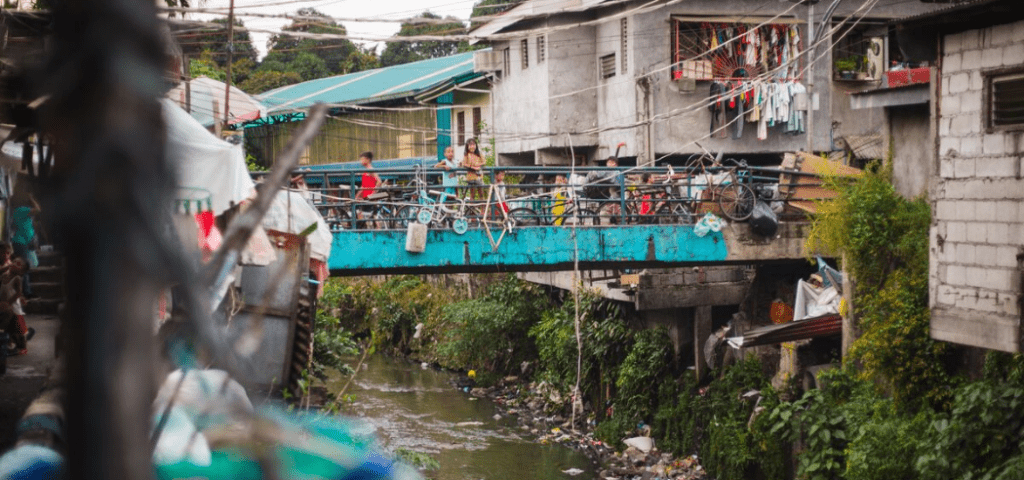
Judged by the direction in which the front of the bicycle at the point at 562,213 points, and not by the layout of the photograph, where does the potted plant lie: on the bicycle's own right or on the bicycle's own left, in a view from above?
on the bicycle's own left

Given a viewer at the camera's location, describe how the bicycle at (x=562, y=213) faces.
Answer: facing to the right of the viewer

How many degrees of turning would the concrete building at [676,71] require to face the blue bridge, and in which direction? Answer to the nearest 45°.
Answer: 0° — it already faces it

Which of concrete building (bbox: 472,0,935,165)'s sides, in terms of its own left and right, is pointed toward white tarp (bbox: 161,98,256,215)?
front

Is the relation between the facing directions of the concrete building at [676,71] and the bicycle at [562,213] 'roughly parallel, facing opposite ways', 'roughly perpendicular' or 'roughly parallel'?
roughly perpendicular

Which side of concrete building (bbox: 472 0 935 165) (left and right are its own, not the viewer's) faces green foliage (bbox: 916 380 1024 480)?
front

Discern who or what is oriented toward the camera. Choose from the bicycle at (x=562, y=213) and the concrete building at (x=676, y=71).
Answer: the concrete building

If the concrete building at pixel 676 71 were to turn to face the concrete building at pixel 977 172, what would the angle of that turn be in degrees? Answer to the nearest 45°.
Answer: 0° — it already faces it

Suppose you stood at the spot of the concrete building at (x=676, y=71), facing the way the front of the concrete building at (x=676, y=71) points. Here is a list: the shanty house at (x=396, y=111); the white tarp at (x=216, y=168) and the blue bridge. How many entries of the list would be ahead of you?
2

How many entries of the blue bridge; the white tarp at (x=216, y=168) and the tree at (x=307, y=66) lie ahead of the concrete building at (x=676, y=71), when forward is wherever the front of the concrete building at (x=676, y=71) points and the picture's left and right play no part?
2

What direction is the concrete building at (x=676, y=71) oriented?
toward the camera

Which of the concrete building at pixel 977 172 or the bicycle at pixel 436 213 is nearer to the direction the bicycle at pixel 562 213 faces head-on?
the concrete building

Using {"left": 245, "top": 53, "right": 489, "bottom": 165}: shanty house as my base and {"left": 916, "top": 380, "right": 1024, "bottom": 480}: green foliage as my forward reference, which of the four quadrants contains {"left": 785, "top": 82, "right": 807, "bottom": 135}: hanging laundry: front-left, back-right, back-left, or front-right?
front-left
